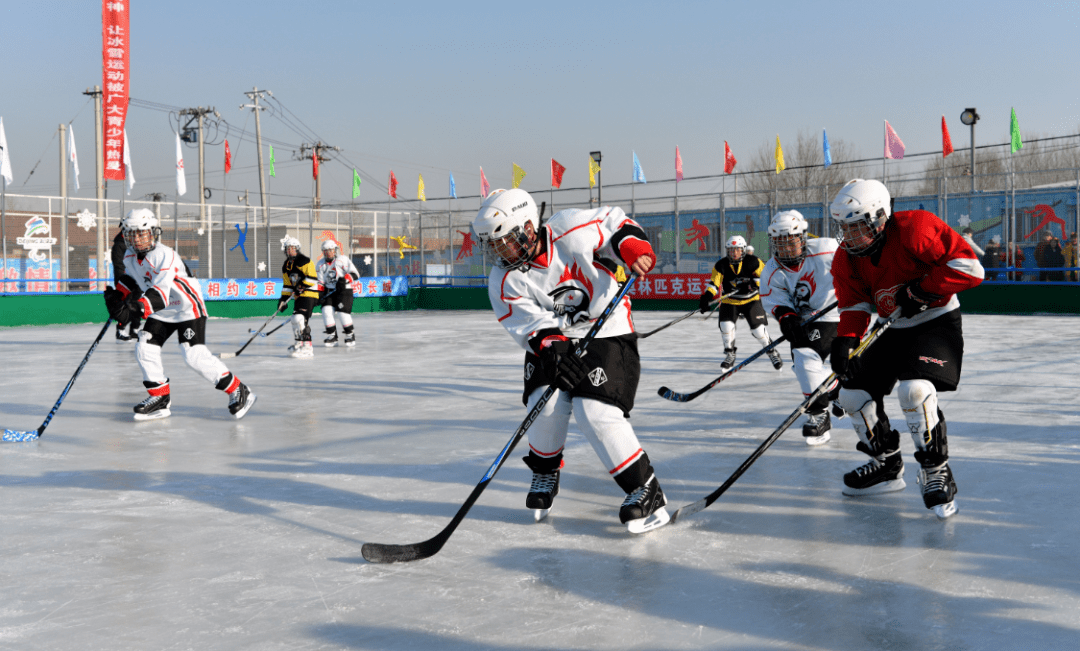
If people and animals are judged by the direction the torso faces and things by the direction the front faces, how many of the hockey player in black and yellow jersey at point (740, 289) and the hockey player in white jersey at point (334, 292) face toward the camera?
2

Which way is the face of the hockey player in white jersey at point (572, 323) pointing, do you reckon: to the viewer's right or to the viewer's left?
to the viewer's left

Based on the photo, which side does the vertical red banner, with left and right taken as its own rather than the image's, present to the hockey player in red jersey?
front

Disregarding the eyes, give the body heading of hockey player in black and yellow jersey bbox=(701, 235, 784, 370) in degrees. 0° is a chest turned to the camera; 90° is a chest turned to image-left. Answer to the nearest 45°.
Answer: approximately 0°

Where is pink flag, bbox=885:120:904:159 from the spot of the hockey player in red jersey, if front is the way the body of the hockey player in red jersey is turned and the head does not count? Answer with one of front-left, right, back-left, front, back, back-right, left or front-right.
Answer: back-right

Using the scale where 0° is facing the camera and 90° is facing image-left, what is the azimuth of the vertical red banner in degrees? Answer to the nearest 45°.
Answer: approximately 0°

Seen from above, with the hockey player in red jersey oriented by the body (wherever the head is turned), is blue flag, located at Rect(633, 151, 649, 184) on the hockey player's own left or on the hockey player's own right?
on the hockey player's own right
